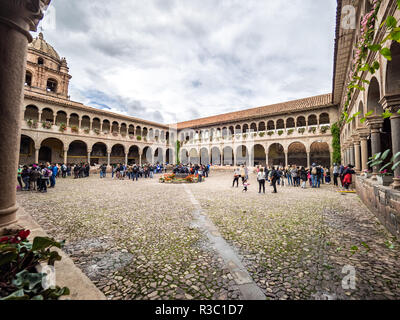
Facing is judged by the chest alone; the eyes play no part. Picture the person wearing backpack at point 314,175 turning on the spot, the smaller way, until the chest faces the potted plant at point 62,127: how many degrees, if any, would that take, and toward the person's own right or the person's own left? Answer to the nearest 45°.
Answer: approximately 90° to the person's own left

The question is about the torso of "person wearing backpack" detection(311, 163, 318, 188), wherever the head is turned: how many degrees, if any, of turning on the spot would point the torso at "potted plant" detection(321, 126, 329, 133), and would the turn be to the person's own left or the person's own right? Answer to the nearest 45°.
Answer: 0° — they already face it

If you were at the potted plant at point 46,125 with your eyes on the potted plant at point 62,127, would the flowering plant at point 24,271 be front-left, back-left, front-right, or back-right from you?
back-right

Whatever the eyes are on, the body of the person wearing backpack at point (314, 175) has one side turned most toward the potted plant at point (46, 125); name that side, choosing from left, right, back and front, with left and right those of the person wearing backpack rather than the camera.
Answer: left

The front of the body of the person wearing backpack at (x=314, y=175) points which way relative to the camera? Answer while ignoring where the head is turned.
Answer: away from the camera

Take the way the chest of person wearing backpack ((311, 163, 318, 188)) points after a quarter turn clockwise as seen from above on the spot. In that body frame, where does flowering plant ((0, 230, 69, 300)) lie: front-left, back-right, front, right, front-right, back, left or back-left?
right

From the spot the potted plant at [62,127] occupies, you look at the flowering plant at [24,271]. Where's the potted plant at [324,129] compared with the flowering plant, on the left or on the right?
left
